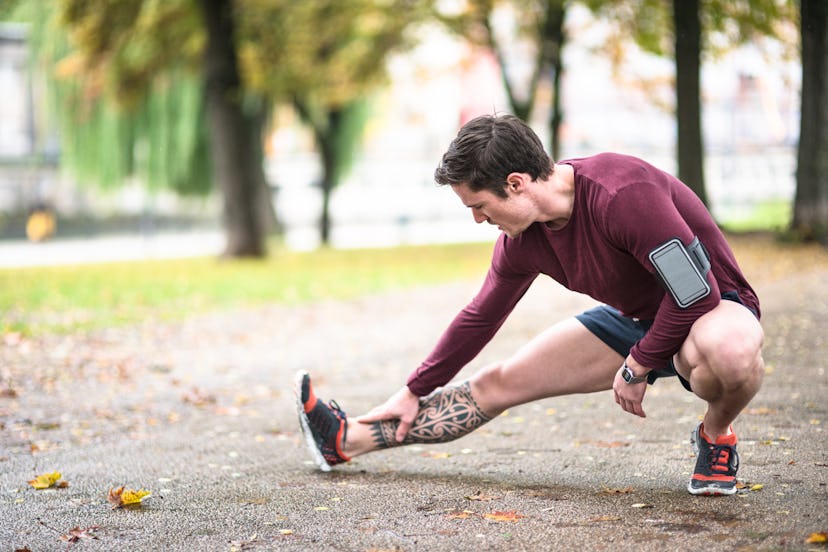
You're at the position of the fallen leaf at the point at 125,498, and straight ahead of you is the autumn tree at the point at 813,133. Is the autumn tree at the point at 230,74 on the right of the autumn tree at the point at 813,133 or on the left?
left

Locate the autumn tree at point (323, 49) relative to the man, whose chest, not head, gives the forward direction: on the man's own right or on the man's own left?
on the man's own right

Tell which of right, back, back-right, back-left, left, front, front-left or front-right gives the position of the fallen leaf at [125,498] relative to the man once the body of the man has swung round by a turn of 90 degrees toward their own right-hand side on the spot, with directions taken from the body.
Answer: front-left

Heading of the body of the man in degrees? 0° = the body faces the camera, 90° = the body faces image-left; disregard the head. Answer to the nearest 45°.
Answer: approximately 45°

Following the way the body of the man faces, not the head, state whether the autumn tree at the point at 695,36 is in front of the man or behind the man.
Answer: behind

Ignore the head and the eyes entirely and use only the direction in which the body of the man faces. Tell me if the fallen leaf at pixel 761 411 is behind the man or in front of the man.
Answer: behind

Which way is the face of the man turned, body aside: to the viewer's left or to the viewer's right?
to the viewer's left

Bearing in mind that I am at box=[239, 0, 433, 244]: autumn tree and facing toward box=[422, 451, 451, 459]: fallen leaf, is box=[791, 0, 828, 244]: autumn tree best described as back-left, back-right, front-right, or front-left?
front-left

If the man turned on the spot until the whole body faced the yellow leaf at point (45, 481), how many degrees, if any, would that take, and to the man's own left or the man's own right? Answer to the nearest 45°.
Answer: approximately 45° to the man's own right

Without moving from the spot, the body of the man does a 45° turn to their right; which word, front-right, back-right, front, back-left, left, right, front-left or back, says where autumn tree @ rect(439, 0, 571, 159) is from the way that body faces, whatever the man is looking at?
right

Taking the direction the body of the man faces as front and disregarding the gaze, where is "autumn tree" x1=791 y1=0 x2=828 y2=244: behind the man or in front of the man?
behind

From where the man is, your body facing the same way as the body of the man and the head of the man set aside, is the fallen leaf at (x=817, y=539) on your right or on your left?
on your left
